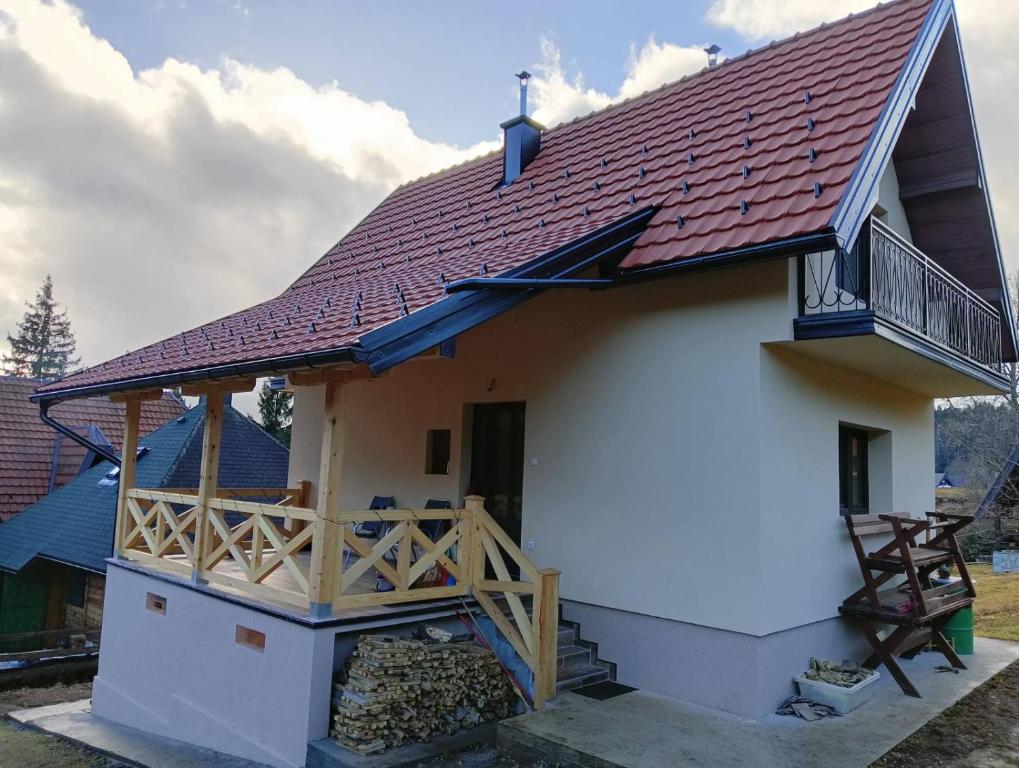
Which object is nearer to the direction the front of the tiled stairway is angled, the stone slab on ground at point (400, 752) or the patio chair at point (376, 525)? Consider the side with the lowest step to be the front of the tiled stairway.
the stone slab on ground

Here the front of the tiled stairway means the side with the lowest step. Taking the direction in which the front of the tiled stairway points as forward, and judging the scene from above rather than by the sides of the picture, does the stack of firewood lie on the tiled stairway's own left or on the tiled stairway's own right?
on the tiled stairway's own right

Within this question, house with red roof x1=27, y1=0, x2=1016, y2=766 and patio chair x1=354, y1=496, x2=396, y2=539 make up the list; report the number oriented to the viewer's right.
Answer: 0

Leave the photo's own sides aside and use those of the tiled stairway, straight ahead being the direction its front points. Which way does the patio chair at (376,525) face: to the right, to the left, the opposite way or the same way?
to the right

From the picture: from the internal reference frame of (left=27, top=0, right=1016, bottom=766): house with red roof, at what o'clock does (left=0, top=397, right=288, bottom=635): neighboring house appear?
The neighboring house is roughly at 3 o'clock from the house with red roof.

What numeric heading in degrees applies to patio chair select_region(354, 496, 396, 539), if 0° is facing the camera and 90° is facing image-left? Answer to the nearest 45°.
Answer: approximately 45°

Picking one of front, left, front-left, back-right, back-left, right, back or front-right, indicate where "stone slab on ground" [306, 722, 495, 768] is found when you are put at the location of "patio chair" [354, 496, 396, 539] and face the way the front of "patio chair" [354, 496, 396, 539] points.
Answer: front-left

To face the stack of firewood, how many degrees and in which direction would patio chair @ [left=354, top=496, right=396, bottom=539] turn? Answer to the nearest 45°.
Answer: approximately 45° to its left

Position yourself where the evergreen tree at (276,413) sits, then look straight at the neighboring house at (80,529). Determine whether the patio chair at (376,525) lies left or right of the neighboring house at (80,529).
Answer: left

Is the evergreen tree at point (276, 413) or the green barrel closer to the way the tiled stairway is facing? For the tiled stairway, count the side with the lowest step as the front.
the green barrel

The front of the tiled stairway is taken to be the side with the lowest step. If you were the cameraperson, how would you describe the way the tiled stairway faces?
facing the viewer and to the right of the viewer
